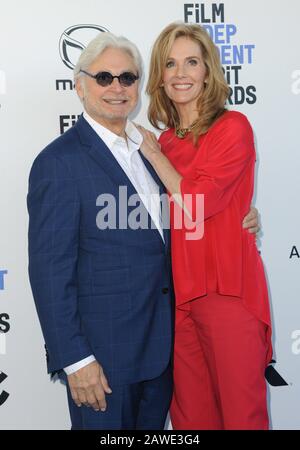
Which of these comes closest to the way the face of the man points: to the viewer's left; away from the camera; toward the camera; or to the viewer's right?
toward the camera

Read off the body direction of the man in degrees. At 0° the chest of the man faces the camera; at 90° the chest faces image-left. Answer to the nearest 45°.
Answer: approximately 315°

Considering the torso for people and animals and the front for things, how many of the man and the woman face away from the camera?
0

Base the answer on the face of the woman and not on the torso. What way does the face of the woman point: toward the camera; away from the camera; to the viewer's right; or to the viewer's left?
toward the camera
